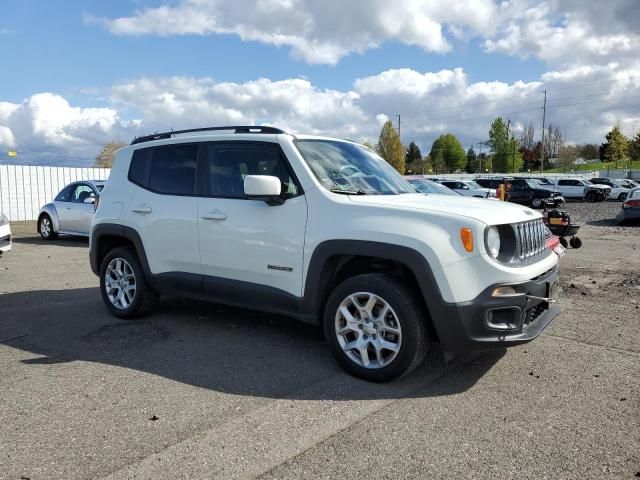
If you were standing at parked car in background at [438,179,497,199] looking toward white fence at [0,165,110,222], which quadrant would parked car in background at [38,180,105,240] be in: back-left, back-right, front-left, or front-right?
front-left

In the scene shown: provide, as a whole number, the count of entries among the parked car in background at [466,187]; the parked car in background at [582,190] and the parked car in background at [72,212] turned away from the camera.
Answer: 0

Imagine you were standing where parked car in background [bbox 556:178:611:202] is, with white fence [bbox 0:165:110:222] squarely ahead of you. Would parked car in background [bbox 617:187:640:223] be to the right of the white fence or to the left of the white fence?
left

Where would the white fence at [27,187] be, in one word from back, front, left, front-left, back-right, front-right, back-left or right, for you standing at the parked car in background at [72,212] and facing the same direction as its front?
back-left

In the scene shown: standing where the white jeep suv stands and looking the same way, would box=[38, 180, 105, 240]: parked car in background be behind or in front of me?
behind

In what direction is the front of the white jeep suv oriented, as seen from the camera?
facing the viewer and to the right of the viewer

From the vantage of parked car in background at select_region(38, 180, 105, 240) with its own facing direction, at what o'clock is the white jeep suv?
The white jeep suv is roughly at 1 o'clock from the parked car in background.
